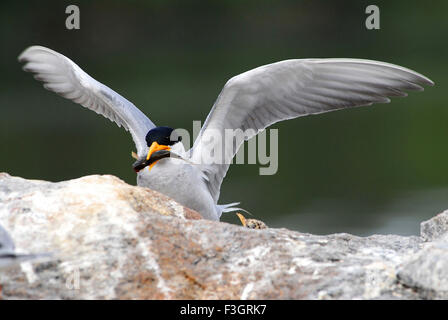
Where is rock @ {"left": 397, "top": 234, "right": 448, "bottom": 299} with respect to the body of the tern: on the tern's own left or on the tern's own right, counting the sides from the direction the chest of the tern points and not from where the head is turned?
on the tern's own left
